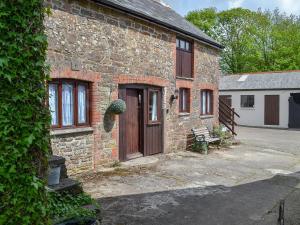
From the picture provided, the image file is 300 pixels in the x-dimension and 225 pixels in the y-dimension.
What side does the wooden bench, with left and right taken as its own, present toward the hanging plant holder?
right

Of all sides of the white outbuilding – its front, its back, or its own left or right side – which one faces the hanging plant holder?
front

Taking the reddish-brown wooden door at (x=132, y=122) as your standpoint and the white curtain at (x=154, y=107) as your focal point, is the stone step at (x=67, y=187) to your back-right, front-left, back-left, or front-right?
back-right

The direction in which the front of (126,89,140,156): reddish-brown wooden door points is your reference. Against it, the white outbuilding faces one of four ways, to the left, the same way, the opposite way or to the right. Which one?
to the right

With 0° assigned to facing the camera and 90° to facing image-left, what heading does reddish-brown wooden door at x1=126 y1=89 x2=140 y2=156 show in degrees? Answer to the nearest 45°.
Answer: approximately 315°

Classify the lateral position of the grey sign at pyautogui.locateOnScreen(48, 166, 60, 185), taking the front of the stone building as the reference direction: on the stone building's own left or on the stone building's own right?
on the stone building's own right

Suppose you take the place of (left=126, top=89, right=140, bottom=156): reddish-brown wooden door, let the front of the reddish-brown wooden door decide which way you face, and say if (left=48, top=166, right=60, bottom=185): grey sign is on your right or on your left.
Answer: on your right

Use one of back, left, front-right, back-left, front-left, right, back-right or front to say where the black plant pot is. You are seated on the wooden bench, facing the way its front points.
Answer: front-right

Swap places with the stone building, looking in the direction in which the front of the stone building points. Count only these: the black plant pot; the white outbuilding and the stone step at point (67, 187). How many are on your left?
1

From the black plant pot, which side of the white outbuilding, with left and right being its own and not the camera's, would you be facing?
front

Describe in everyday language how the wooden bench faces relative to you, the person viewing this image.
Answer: facing the viewer and to the right of the viewer

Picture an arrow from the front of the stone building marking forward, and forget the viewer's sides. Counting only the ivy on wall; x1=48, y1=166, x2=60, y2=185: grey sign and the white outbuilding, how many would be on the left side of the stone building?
1

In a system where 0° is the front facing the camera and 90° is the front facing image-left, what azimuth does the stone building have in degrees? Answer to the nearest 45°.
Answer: approximately 315°
